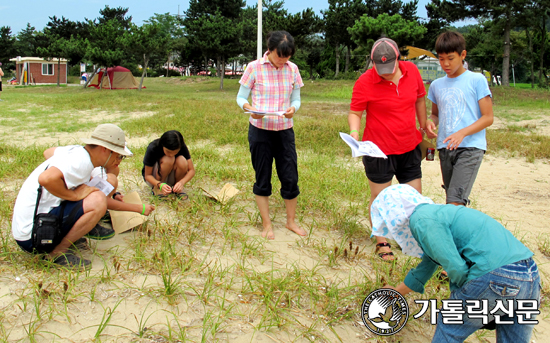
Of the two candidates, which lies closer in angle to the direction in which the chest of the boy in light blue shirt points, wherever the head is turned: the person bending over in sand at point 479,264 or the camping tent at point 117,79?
the person bending over in sand

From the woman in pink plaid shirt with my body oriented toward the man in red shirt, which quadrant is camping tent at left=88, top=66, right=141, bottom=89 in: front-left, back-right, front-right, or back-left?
back-left

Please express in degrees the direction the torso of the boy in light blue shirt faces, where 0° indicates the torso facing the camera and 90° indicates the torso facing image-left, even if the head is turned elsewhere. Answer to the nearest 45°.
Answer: approximately 45°

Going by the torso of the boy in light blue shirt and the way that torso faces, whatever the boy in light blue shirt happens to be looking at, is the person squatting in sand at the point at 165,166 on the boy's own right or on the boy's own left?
on the boy's own right

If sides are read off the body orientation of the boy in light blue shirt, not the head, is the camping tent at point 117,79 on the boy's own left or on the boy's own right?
on the boy's own right

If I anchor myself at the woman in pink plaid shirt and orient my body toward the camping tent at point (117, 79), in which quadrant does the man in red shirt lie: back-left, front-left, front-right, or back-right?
back-right

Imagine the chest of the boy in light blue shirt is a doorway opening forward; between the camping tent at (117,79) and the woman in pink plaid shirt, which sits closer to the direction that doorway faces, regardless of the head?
the woman in pink plaid shirt

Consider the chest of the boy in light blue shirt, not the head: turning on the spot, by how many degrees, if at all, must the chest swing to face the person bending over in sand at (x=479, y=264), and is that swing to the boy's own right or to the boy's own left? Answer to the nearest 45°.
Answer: approximately 45° to the boy's own left
